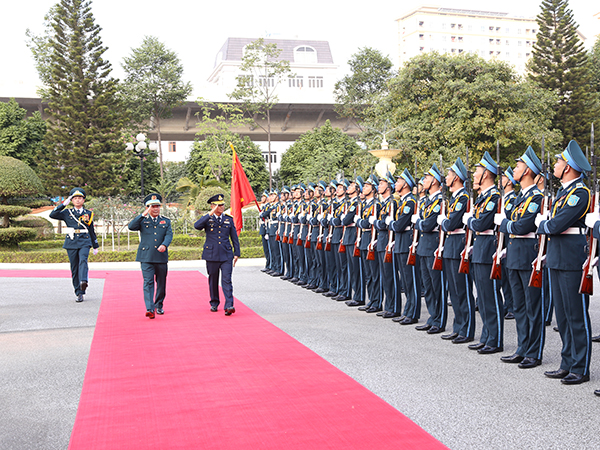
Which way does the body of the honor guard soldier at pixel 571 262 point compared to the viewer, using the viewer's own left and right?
facing to the left of the viewer

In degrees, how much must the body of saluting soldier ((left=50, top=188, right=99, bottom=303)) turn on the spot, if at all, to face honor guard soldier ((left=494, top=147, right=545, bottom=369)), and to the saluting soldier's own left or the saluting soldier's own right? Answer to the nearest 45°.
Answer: approximately 45° to the saluting soldier's own left

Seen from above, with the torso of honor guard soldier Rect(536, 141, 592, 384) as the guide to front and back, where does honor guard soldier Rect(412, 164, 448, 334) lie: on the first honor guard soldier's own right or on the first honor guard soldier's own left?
on the first honor guard soldier's own right

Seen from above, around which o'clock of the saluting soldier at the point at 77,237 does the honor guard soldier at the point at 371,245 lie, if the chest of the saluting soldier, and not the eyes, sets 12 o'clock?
The honor guard soldier is roughly at 10 o'clock from the saluting soldier.

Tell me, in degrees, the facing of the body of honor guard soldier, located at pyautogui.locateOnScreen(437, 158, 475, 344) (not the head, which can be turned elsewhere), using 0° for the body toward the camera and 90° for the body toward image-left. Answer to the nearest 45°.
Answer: approximately 90°

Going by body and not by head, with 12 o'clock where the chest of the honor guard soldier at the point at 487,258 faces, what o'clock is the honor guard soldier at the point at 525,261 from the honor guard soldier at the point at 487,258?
the honor guard soldier at the point at 525,261 is roughly at 8 o'clock from the honor guard soldier at the point at 487,258.

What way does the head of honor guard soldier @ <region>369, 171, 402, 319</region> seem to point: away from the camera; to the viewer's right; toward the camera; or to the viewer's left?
to the viewer's left

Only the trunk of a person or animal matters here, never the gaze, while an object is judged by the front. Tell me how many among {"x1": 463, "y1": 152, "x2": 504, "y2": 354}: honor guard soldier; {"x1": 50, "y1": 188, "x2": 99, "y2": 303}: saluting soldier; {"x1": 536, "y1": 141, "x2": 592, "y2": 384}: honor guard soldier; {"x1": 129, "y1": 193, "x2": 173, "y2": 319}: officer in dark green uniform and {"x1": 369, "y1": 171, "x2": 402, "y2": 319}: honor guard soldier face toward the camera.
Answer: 2

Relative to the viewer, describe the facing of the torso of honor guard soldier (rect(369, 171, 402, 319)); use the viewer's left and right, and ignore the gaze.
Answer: facing to the left of the viewer
